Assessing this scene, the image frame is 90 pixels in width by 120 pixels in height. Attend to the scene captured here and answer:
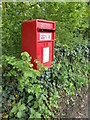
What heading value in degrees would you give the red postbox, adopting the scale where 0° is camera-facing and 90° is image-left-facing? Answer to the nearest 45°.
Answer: approximately 315°
